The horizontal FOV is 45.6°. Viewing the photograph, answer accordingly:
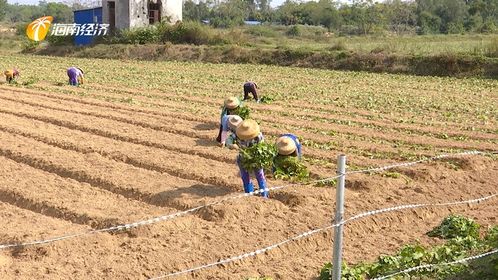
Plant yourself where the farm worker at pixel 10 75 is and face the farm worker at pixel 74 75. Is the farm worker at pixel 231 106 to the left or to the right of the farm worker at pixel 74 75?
right

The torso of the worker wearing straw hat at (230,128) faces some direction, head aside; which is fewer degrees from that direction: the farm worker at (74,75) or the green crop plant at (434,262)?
the green crop plant
